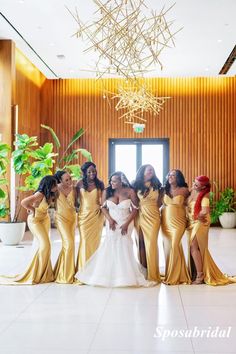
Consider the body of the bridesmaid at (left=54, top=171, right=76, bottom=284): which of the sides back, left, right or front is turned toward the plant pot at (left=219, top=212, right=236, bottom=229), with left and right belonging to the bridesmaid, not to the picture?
left

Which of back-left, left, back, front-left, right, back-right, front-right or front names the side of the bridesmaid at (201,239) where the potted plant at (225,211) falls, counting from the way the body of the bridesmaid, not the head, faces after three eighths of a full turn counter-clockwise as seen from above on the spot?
left

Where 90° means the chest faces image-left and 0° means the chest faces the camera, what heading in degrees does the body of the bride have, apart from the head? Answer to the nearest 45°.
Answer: approximately 0°

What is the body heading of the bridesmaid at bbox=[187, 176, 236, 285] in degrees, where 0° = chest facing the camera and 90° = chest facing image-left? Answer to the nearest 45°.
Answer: approximately 45°

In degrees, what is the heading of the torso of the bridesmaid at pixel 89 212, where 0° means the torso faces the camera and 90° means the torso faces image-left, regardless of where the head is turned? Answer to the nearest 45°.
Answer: approximately 0°

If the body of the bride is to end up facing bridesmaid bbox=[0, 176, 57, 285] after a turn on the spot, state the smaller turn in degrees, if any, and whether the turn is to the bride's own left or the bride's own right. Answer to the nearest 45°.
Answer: approximately 90° to the bride's own right

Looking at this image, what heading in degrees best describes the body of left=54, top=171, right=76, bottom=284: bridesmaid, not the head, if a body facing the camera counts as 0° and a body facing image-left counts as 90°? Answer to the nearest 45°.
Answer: approximately 315°
